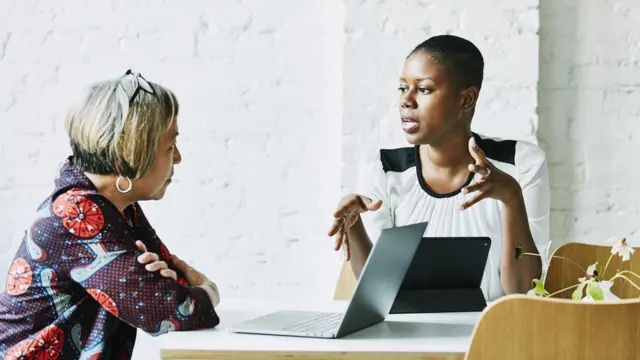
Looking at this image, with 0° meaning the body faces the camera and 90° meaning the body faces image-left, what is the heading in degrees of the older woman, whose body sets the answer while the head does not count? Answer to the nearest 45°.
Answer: approximately 270°

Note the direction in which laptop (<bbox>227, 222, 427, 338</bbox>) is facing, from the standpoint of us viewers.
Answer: facing to the left of the viewer

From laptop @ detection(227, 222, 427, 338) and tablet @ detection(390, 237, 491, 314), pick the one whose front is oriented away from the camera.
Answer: tablet @ detection(390, 237, 491, 314)

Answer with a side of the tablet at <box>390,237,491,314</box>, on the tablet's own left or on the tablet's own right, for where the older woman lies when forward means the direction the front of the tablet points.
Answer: on the tablet's own left

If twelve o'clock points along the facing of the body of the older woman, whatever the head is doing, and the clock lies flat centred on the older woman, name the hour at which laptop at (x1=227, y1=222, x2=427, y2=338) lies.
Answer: The laptop is roughly at 1 o'clock from the older woman.

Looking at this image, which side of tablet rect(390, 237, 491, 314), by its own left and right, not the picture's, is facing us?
back

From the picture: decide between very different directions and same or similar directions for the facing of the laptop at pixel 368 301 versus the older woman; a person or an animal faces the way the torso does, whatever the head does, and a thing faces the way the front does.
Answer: very different directions

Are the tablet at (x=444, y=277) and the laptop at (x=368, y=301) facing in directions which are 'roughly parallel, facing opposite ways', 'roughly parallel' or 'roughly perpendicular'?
roughly perpendicular

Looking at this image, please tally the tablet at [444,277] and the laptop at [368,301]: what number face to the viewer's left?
1
